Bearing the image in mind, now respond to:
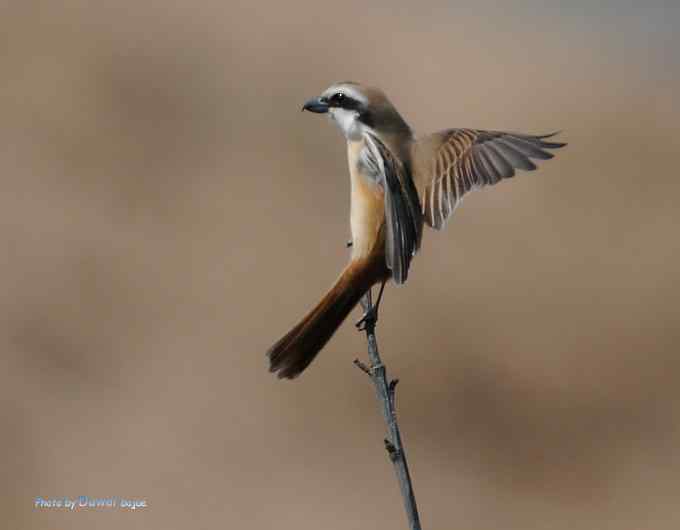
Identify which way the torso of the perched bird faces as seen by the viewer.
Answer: to the viewer's left
